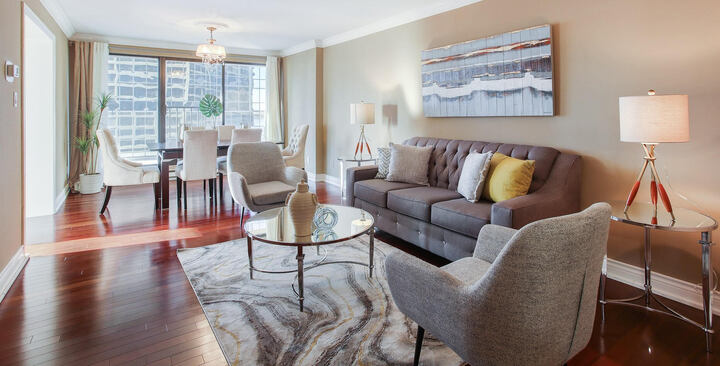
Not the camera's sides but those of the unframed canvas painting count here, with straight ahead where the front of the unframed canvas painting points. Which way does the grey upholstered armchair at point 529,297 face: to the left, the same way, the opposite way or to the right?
to the right

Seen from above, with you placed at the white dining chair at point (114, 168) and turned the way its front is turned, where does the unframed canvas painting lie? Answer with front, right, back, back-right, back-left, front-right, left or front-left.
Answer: front-right

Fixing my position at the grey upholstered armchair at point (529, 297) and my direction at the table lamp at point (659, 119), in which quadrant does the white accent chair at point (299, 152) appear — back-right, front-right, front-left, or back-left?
front-left

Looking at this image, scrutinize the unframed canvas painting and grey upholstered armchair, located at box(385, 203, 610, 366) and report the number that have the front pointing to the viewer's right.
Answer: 0

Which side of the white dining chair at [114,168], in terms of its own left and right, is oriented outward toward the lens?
right

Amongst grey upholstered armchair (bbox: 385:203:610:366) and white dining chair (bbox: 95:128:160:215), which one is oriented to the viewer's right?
the white dining chair

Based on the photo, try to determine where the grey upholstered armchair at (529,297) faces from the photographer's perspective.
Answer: facing away from the viewer and to the left of the viewer

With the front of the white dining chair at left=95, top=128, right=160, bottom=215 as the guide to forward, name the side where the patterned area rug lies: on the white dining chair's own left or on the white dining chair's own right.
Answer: on the white dining chair's own right

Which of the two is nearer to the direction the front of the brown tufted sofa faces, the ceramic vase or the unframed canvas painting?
the ceramic vase

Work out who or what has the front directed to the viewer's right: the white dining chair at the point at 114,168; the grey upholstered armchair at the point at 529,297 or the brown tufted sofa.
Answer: the white dining chair

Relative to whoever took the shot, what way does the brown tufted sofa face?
facing the viewer and to the left of the viewer

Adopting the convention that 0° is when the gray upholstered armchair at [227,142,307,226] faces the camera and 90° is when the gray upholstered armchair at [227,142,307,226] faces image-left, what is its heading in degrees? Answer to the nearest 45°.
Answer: approximately 315°

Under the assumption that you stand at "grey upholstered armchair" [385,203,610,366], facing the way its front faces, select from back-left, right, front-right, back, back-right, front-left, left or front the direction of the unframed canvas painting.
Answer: front-right
